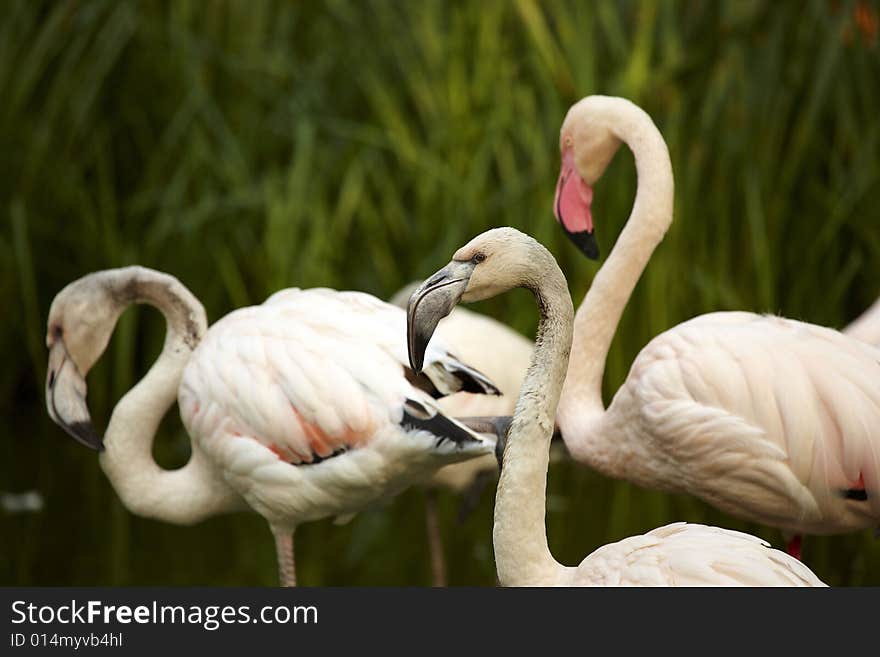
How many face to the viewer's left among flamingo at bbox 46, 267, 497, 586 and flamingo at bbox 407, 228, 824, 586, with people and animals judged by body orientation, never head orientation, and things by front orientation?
2

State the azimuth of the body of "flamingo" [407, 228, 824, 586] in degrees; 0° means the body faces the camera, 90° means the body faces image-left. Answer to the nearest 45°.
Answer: approximately 90°

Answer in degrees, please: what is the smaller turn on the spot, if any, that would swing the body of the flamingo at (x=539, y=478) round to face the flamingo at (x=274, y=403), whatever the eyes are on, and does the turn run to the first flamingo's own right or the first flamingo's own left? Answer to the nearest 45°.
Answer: approximately 45° to the first flamingo's own right

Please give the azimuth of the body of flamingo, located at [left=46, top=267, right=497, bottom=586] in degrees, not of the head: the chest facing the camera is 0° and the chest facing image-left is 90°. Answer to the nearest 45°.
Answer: approximately 90°

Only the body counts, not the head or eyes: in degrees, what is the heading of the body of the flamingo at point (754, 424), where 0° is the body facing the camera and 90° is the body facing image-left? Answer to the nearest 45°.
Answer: approximately 90°

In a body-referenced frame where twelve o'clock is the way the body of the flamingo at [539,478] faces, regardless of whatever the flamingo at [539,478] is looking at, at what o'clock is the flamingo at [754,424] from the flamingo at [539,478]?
the flamingo at [754,424] is roughly at 4 o'clock from the flamingo at [539,478].
